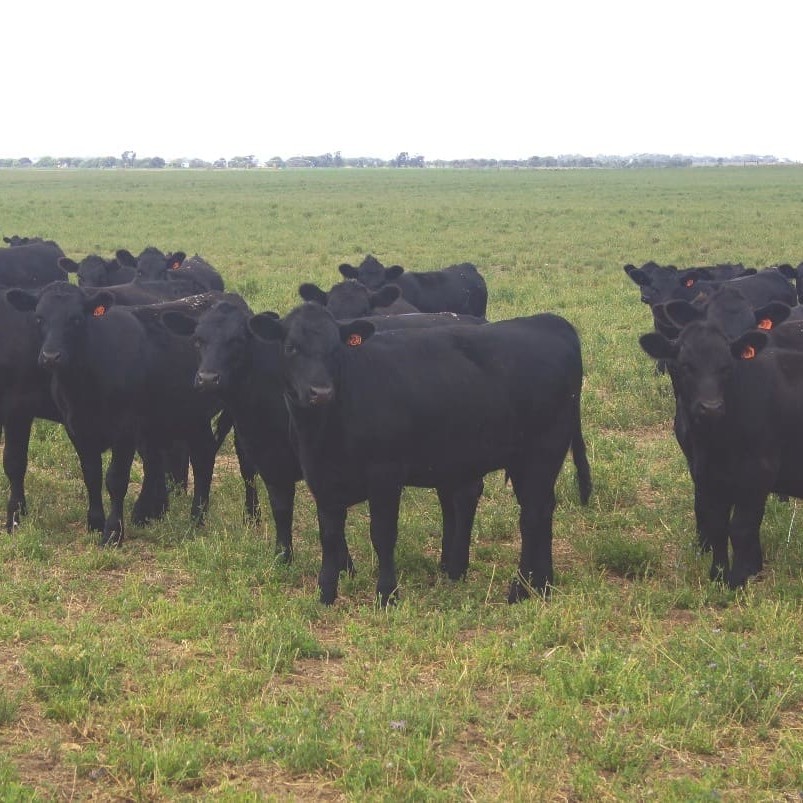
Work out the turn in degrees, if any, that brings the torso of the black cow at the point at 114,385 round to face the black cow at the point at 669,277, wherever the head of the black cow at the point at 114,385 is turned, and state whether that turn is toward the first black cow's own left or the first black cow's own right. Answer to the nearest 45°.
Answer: approximately 180°

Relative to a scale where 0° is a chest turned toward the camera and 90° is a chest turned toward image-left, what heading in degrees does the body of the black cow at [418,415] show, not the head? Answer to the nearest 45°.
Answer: approximately 45°

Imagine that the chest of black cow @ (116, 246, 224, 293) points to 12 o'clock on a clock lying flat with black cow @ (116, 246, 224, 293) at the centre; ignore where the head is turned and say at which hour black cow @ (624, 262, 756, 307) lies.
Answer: black cow @ (624, 262, 756, 307) is roughly at 8 o'clock from black cow @ (116, 246, 224, 293).

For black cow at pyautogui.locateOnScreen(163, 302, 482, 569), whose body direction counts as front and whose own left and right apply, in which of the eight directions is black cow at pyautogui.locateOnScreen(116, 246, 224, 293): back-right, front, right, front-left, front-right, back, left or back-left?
back-right

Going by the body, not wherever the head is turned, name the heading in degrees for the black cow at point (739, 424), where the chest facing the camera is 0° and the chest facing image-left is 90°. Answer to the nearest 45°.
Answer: approximately 45°
